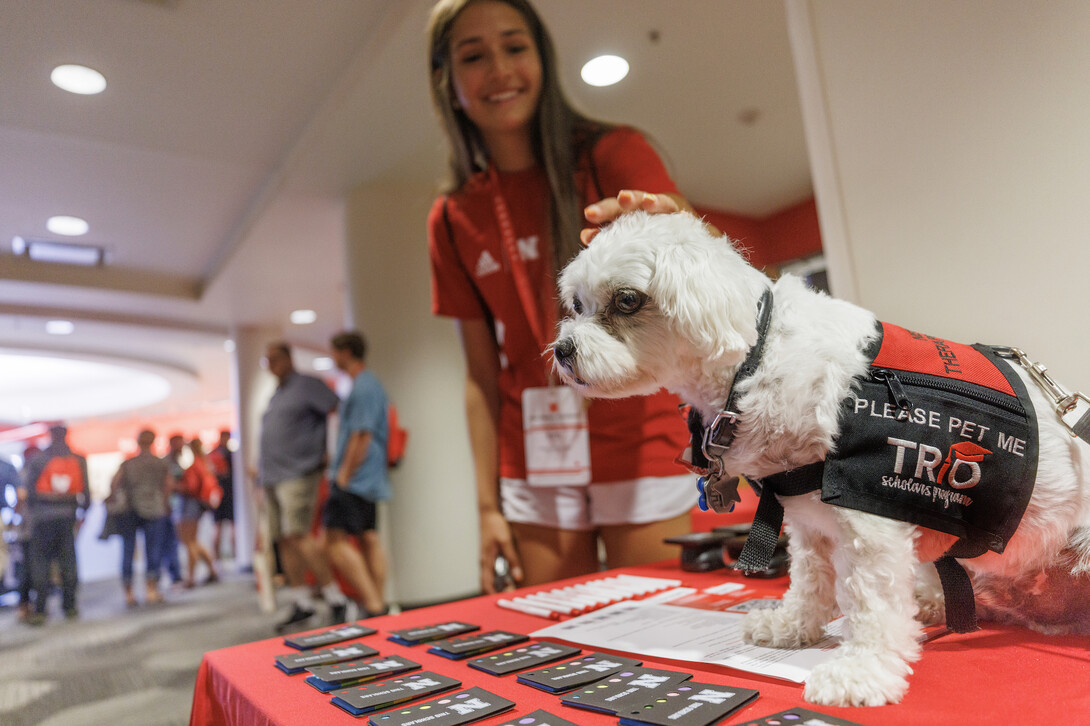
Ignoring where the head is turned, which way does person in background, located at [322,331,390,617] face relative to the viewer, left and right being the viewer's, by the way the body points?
facing to the left of the viewer

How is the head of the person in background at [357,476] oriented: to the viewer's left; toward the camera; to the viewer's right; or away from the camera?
to the viewer's left

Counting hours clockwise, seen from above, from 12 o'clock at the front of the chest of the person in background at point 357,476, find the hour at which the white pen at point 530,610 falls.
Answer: The white pen is roughly at 9 o'clock from the person in background.

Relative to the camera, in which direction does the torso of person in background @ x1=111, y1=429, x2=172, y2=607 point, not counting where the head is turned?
away from the camera

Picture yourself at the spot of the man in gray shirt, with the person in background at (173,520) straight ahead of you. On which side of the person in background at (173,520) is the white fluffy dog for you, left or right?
left

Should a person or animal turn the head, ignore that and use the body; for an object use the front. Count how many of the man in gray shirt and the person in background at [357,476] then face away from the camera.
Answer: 0
